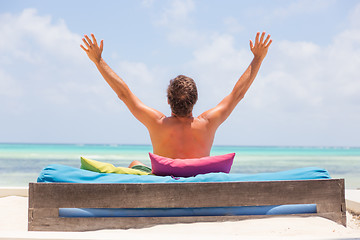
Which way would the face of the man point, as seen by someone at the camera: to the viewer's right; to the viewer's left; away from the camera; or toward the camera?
away from the camera

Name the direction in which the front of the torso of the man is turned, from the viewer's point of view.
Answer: away from the camera
